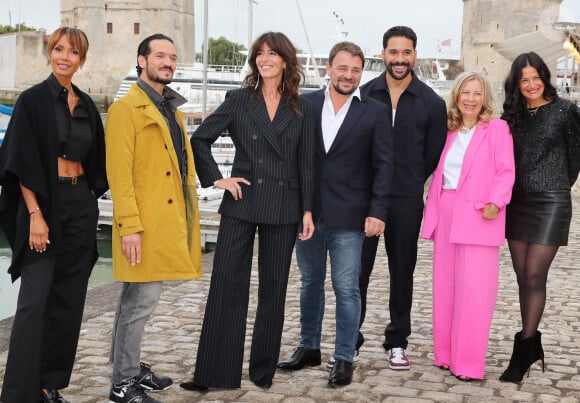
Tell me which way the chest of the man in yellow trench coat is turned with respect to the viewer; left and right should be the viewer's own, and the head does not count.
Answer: facing the viewer and to the right of the viewer

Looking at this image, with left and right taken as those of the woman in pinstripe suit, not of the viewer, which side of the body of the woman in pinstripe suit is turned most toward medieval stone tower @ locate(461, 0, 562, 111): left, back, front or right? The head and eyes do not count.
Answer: back

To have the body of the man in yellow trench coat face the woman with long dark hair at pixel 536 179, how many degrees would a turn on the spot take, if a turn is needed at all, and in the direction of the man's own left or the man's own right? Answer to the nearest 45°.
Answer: approximately 45° to the man's own left

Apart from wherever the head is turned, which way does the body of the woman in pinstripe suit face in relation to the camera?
toward the camera

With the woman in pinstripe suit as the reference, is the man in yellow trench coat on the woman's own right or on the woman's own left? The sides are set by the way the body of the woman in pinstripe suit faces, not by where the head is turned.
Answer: on the woman's own right

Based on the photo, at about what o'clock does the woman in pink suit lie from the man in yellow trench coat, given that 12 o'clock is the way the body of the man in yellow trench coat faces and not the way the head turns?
The woman in pink suit is roughly at 10 o'clock from the man in yellow trench coat.

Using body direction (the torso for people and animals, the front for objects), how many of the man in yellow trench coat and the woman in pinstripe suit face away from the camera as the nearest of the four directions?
0
